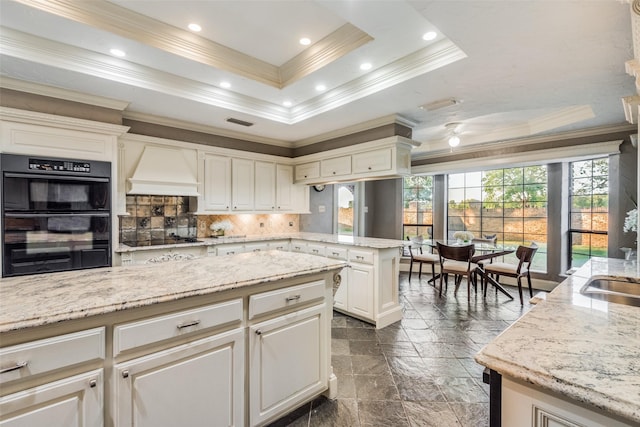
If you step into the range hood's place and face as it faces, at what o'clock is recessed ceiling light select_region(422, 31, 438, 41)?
The recessed ceiling light is roughly at 11 o'clock from the range hood.

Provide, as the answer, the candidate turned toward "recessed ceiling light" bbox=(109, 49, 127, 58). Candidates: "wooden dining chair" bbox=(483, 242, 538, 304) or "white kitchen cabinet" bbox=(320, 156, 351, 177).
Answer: the white kitchen cabinet

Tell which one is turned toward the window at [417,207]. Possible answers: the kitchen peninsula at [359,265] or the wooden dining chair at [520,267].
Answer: the wooden dining chair

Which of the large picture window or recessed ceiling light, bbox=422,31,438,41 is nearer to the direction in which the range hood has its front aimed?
the recessed ceiling light

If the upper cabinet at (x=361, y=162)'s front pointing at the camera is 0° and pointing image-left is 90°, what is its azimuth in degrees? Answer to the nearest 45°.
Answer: approximately 45°

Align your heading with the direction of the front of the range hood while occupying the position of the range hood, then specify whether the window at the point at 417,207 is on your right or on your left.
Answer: on your left

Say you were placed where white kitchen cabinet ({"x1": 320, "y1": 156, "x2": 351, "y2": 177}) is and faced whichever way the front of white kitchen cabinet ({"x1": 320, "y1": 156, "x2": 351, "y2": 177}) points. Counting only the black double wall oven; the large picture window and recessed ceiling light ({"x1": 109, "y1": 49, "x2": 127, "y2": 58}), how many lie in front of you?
2

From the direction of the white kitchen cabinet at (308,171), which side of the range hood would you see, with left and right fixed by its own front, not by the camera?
left

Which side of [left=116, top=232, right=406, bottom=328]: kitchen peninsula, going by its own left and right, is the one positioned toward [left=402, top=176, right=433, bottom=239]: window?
back

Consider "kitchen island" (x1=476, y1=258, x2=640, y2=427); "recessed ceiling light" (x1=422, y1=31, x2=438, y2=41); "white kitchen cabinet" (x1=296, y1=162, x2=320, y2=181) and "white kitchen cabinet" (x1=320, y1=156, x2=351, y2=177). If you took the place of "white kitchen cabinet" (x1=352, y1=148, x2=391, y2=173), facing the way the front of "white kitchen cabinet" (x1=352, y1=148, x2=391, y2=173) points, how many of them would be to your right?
2

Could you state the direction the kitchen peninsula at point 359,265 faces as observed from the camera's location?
facing the viewer and to the left of the viewer

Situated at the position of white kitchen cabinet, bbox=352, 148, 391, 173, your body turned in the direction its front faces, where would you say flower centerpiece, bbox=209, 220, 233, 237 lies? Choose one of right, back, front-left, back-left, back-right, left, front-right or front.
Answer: front-right

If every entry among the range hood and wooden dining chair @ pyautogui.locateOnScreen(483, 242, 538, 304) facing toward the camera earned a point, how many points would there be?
1

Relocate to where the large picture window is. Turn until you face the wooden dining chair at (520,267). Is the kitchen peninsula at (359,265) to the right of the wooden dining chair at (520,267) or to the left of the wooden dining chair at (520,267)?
right

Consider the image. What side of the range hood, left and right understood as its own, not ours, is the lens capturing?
front

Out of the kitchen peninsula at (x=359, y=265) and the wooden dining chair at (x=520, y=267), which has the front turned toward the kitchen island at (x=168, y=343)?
the kitchen peninsula

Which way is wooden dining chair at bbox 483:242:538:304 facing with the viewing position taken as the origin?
facing away from the viewer and to the left of the viewer
